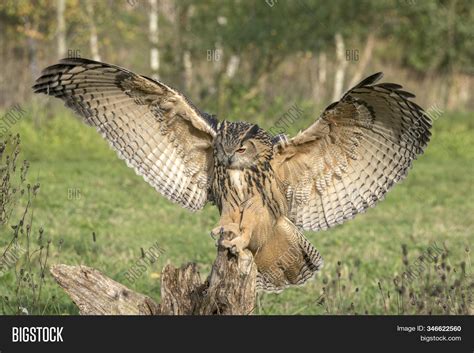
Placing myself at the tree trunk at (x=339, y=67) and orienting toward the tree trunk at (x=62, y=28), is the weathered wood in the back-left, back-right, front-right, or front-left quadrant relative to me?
front-left

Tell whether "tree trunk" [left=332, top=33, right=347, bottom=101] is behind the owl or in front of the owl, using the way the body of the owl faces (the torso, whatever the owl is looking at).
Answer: behind

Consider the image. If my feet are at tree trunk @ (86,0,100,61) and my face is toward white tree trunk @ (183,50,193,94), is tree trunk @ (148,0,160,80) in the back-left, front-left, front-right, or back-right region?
front-left

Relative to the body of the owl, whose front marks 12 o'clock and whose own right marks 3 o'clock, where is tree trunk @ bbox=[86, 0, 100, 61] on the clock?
The tree trunk is roughly at 4 o'clock from the owl.

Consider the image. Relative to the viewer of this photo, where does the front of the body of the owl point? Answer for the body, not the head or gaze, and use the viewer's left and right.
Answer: facing the viewer and to the left of the viewer

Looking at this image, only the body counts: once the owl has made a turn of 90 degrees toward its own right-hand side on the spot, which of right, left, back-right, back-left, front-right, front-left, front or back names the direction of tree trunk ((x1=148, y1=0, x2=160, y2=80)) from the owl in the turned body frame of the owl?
front-right

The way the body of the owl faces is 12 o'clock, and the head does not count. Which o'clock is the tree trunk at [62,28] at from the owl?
The tree trunk is roughly at 4 o'clock from the owl.

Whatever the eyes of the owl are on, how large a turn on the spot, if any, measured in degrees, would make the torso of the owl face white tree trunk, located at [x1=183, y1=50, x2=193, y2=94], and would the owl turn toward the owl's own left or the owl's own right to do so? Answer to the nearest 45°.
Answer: approximately 135° to the owl's own right
